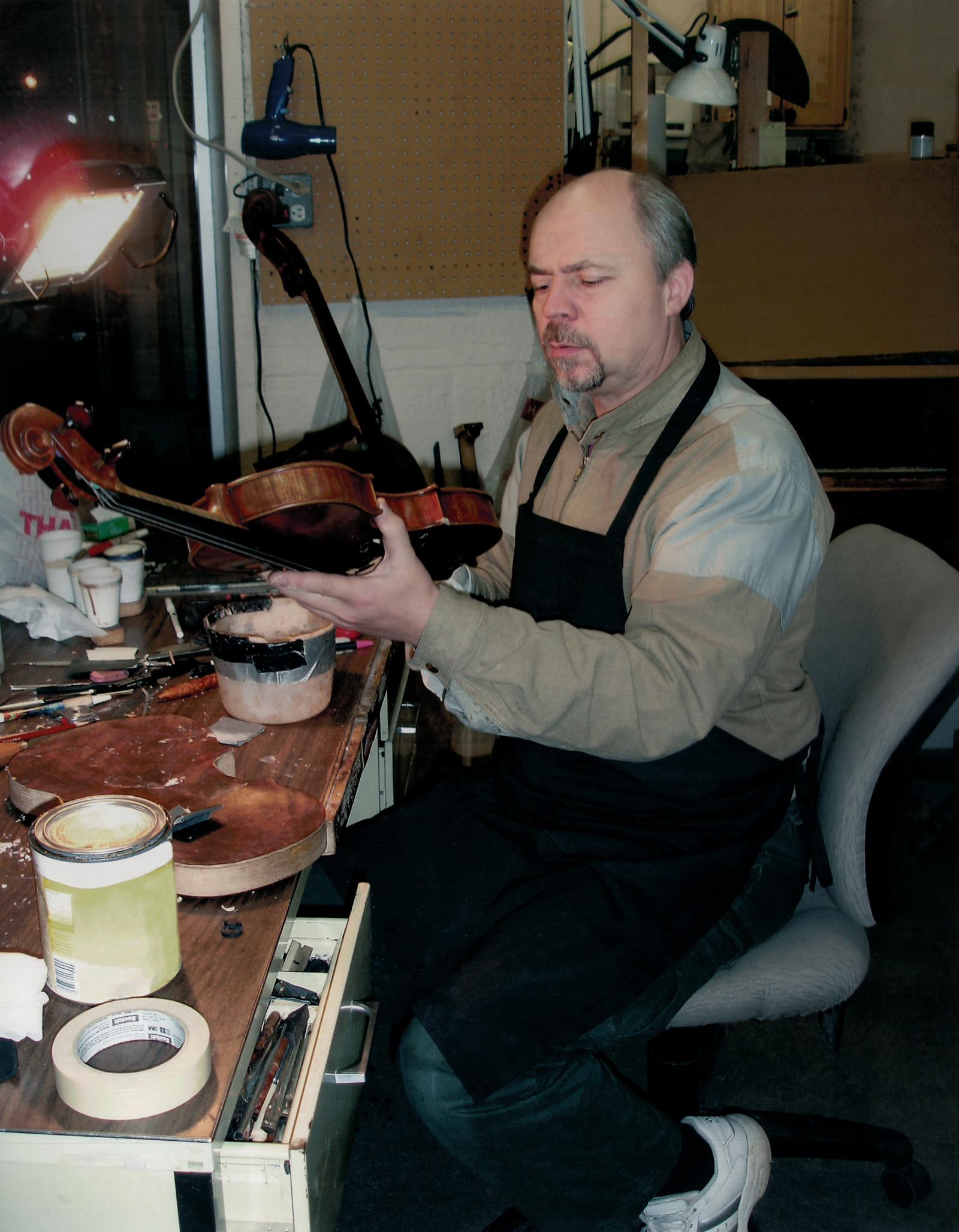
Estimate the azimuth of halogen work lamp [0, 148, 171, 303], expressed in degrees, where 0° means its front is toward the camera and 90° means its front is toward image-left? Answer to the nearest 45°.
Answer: approximately 315°

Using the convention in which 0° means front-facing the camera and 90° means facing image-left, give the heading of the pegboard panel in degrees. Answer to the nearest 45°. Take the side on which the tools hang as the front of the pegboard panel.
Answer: approximately 0°

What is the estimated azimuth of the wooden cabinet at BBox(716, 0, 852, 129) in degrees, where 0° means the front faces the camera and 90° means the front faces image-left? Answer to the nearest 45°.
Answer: approximately 0°

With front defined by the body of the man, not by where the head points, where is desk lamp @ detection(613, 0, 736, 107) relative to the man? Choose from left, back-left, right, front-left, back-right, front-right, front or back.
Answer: back-right

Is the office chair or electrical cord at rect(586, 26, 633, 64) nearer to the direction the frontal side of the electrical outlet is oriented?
the office chair

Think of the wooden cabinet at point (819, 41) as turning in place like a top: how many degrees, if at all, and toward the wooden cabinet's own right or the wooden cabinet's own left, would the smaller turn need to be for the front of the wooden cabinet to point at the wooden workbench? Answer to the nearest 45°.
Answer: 0° — it already faces it

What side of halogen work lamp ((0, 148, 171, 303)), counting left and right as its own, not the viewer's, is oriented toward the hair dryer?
left

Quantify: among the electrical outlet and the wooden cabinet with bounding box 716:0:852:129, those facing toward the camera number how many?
2

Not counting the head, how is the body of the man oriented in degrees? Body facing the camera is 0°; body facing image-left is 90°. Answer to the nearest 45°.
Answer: approximately 45°
